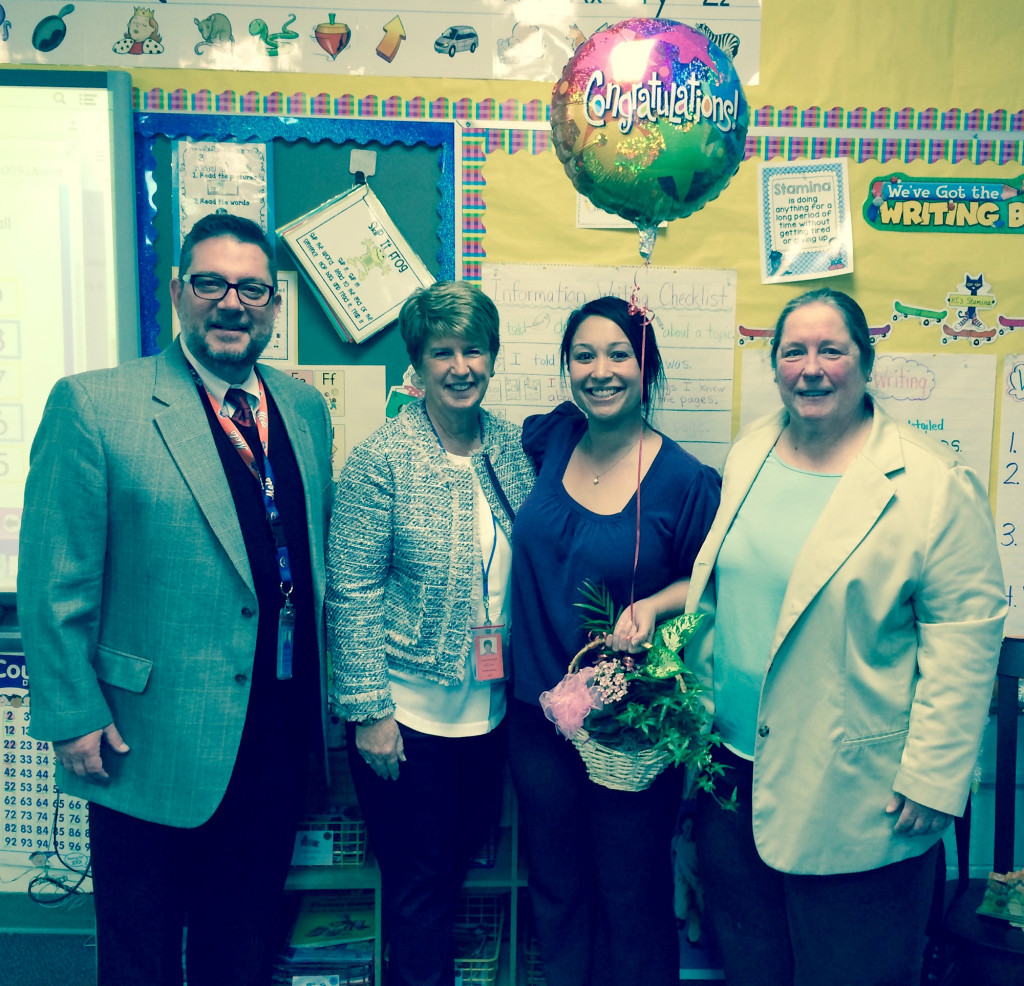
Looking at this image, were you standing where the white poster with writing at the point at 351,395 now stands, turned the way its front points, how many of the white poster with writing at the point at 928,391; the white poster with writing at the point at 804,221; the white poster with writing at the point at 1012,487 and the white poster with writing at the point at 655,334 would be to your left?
4

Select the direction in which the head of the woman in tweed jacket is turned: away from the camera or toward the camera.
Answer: toward the camera

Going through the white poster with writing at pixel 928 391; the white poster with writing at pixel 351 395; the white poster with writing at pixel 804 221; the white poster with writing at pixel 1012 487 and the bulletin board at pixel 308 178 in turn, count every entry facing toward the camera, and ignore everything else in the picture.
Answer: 5

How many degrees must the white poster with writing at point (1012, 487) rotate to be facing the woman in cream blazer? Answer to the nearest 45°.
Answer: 0° — it already faces them

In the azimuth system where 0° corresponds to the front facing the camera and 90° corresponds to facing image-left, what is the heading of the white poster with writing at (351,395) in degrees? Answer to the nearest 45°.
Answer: approximately 0°

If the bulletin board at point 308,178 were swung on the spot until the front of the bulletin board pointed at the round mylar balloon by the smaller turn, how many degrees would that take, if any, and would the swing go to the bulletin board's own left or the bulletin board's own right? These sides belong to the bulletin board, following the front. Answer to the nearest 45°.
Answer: approximately 45° to the bulletin board's own left

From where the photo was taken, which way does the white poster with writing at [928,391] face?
toward the camera

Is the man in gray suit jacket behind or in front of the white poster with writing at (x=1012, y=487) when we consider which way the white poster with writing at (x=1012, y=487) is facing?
in front

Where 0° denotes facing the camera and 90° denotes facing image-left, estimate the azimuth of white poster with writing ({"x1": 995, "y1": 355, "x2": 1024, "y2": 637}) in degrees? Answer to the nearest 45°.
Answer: approximately 0°

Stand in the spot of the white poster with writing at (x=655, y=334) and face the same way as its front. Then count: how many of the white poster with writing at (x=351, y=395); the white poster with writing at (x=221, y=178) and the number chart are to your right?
3

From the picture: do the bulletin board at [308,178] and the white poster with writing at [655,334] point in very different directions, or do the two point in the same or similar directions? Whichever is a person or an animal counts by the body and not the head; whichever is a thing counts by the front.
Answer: same or similar directions

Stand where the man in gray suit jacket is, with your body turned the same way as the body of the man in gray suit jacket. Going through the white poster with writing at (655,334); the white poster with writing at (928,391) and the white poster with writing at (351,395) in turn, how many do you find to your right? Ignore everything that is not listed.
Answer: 0

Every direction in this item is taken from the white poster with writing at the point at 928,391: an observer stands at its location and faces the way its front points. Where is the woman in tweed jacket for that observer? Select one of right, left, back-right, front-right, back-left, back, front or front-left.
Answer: front-right

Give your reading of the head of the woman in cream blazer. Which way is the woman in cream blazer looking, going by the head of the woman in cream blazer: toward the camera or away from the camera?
toward the camera

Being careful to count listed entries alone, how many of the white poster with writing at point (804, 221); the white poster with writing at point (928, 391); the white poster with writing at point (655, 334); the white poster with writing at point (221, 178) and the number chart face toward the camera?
5

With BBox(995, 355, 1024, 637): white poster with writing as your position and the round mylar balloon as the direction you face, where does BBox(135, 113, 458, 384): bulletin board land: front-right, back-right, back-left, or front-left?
front-right

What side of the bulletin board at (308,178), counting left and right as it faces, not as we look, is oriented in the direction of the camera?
front
